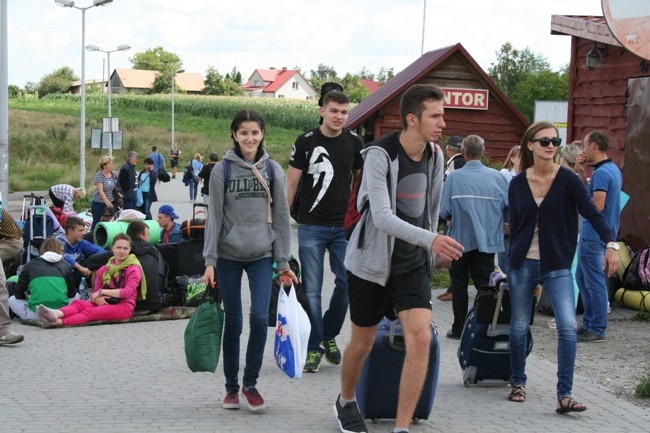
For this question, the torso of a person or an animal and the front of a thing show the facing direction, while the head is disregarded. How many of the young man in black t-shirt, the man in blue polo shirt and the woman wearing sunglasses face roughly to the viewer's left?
1

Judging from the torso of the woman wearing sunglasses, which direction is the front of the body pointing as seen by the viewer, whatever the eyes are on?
toward the camera

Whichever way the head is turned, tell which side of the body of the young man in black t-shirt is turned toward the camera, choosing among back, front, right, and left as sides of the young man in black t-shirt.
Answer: front

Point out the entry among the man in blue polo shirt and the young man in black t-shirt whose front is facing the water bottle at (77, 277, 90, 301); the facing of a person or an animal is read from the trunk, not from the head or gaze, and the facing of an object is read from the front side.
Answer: the man in blue polo shirt

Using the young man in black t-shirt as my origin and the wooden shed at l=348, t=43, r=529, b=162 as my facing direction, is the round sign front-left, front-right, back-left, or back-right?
front-right

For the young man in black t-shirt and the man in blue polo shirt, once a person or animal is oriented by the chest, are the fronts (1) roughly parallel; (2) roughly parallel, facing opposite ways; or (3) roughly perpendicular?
roughly perpendicular

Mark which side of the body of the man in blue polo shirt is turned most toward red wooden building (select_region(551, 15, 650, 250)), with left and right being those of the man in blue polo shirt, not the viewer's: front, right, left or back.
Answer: right

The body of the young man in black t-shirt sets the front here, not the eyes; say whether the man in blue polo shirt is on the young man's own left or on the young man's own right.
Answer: on the young man's own left

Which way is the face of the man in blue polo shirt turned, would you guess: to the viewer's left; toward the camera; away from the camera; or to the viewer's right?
to the viewer's left

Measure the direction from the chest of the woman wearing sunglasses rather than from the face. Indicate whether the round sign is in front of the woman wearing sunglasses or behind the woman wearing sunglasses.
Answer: behind

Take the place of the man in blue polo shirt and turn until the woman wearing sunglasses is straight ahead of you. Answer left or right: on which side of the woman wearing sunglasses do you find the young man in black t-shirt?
right

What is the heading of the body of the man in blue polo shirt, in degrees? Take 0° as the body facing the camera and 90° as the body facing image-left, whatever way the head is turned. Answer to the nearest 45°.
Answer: approximately 90°

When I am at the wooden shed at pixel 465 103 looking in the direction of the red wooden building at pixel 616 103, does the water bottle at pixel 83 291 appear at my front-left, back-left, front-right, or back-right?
front-right
